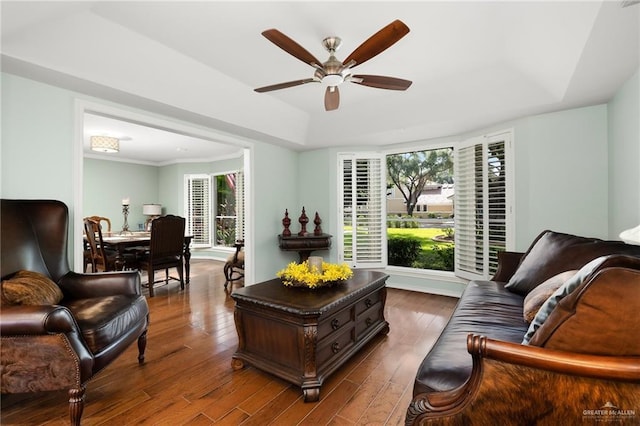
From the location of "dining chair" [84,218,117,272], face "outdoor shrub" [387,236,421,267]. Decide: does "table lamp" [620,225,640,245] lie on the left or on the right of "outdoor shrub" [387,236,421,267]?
right

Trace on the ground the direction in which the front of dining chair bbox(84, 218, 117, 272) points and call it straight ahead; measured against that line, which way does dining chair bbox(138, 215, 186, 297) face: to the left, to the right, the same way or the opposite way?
to the left

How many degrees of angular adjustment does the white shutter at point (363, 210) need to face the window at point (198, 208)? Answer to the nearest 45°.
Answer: approximately 135° to its right

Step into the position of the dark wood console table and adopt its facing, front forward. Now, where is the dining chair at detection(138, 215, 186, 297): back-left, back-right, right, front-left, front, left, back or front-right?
right

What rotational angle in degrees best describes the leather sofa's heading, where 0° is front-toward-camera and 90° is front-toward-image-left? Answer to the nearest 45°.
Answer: approximately 90°

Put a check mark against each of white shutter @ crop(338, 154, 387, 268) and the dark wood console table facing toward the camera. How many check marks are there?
2

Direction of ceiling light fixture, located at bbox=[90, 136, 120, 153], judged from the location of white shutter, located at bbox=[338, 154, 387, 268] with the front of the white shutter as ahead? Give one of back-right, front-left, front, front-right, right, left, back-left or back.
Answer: right

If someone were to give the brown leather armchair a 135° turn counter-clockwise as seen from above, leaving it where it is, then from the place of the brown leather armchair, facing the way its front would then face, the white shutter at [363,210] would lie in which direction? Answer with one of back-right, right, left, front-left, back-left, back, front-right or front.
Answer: right

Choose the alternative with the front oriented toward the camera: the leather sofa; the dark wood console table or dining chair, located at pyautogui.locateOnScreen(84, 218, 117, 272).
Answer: the dark wood console table

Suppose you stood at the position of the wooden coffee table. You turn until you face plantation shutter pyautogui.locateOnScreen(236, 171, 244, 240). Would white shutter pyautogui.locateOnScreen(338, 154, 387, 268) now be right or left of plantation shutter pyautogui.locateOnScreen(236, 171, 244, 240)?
right

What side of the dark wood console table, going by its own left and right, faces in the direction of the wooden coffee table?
front

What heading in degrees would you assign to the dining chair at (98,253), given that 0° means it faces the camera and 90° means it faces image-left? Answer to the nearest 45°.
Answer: approximately 225°
